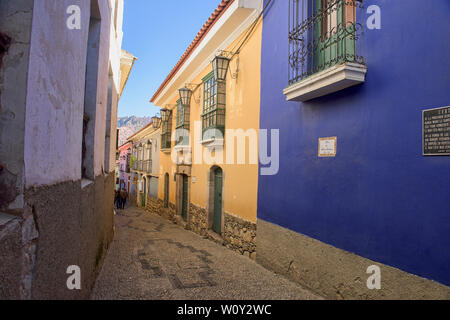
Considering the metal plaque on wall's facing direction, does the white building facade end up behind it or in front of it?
in front

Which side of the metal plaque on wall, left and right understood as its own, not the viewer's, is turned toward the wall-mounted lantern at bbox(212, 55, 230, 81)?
right

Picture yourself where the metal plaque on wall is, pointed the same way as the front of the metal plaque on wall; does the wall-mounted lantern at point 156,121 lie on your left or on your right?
on your right

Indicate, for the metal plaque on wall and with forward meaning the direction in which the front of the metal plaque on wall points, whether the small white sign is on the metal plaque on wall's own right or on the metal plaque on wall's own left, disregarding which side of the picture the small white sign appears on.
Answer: on the metal plaque on wall's own right

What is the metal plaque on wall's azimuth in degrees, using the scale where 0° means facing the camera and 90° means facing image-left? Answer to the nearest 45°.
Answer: approximately 45°

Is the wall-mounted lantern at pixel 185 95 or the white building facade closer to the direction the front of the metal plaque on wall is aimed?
the white building facade

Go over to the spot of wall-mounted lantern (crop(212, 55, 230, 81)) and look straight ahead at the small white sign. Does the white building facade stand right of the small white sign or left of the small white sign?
right

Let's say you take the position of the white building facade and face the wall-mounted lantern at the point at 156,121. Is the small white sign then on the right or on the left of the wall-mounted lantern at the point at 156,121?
right

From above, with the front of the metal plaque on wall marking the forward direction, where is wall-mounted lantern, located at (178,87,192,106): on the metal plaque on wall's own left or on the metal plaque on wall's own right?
on the metal plaque on wall's own right

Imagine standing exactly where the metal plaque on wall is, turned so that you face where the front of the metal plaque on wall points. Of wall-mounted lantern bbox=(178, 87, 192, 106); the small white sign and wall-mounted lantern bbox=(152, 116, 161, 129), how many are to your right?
3
